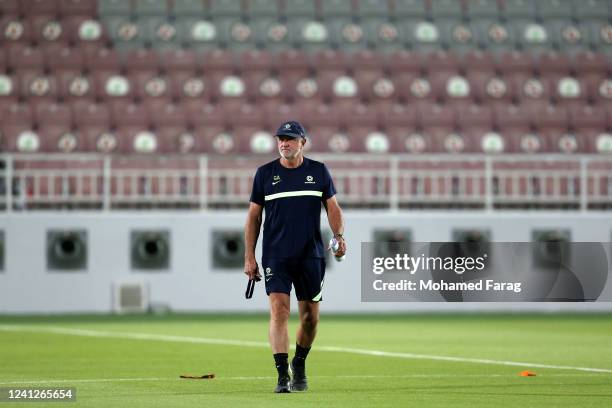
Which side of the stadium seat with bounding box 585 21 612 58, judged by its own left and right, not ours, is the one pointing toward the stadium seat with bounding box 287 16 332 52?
right

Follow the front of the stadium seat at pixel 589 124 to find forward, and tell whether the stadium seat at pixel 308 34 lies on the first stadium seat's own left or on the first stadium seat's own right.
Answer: on the first stadium seat's own right

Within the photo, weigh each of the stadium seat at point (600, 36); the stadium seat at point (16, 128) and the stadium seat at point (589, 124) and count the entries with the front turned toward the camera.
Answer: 3

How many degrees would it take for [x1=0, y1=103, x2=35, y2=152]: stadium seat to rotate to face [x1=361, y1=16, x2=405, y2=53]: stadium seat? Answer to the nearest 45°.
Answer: approximately 90° to its left

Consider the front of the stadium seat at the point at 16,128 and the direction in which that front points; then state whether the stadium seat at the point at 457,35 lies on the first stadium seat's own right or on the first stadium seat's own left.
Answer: on the first stadium seat's own left

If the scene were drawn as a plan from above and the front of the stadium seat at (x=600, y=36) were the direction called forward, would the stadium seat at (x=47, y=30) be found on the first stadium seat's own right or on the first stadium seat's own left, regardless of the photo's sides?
on the first stadium seat's own right

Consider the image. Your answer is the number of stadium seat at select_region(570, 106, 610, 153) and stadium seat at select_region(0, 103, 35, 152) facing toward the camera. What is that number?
2

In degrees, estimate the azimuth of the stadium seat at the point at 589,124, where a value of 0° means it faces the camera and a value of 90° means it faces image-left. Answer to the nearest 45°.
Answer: approximately 0°

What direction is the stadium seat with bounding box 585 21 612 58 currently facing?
toward the camera

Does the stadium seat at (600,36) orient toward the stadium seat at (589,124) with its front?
yes

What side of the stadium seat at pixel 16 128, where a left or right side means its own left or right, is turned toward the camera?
front
